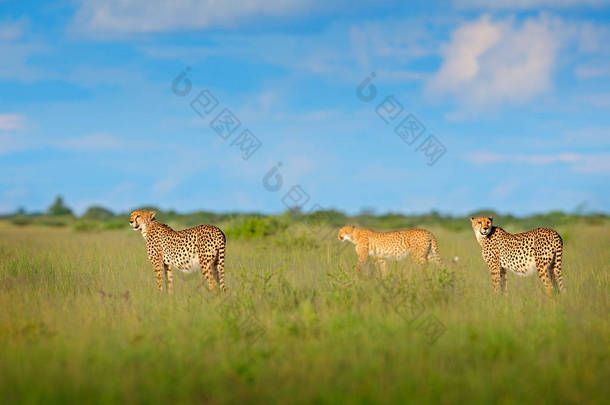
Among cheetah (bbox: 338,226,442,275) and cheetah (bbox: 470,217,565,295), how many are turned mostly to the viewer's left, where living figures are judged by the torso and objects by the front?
2

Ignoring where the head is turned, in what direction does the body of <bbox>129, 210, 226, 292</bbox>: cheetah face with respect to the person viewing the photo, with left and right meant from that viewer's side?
facing to the left of the viewer

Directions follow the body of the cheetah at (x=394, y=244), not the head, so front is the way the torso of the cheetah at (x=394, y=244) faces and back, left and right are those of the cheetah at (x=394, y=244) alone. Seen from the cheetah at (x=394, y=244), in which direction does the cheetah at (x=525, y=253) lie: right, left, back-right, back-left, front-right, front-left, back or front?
back-left

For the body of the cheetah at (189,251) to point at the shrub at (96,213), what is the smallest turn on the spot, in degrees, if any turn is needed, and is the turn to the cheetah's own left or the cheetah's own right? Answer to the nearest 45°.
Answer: approximately 90° to the cheetah's own right

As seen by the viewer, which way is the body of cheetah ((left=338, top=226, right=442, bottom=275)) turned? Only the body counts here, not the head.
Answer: to the viewer's left

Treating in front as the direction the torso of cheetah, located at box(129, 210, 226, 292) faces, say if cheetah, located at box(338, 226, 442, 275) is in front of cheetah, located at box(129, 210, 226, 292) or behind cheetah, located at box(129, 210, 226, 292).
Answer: behind

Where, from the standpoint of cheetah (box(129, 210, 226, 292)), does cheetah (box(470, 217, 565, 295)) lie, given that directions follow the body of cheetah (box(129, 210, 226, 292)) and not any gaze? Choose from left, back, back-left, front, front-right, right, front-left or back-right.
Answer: back

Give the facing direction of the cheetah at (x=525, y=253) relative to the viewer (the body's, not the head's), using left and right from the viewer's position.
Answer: facing to the left of the viewer
